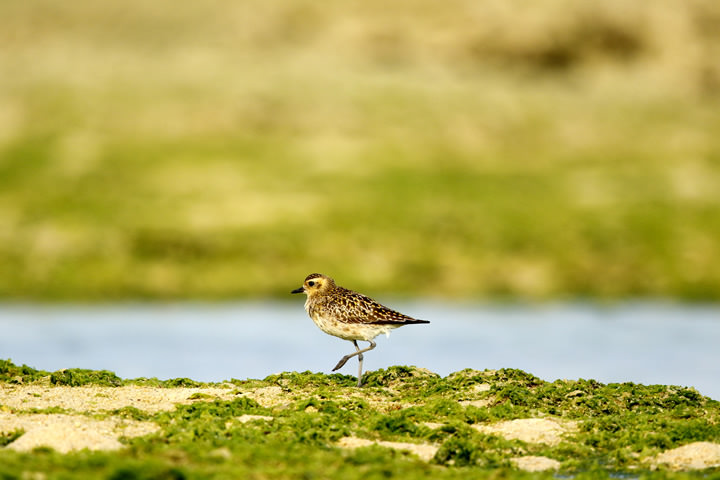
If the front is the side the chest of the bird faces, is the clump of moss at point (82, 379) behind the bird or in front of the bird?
in front

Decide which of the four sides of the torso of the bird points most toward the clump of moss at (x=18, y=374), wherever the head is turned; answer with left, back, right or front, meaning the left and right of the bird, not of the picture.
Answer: front

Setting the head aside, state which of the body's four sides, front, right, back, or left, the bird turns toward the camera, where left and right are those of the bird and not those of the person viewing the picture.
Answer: left
